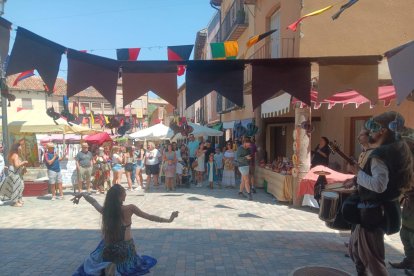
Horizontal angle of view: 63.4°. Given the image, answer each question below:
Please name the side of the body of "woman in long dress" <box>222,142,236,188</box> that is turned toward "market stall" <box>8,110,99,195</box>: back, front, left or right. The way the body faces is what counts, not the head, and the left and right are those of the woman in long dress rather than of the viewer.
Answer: right

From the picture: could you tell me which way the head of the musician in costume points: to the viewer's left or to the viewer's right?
to the viewer's left

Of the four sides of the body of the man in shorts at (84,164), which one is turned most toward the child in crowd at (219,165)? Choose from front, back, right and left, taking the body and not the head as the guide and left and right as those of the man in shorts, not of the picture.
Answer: left

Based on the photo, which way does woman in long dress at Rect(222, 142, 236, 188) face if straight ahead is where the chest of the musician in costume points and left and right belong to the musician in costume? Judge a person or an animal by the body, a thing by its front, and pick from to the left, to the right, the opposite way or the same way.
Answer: to the left

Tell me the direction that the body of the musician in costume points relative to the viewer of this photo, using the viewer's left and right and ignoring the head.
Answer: facing to the left of the viewer

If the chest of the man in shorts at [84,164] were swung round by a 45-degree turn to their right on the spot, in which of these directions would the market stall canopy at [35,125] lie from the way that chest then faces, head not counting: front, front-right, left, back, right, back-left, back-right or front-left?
right

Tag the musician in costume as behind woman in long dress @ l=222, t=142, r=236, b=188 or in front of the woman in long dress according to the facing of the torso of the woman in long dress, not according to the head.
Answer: in front

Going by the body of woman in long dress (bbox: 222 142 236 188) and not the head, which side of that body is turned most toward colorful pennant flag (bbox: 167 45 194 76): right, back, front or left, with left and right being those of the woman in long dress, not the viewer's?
front
